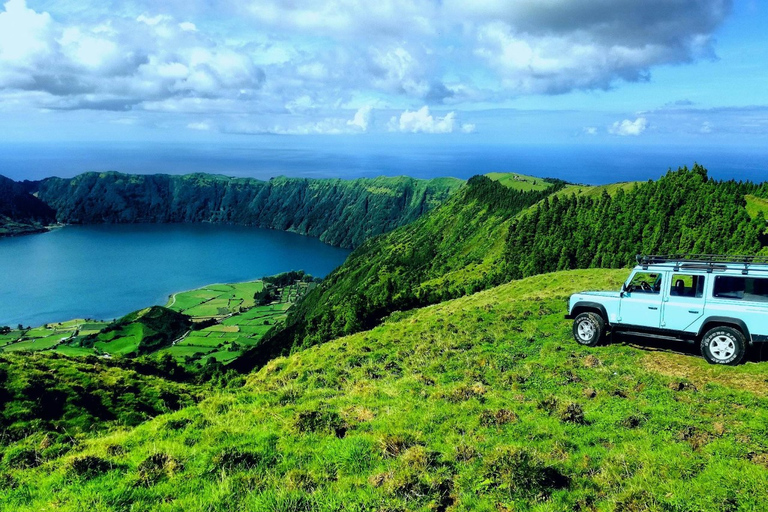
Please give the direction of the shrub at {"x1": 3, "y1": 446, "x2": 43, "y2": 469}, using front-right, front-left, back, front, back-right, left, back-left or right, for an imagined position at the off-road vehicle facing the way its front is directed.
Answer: front-left

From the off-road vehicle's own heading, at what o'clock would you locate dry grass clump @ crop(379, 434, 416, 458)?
The dry grass clump is roughly at 10 o'clock from the off-road vehicle.

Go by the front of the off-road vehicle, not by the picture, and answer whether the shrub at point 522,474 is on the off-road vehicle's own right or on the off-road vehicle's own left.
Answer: on the off-road vehicle's own left

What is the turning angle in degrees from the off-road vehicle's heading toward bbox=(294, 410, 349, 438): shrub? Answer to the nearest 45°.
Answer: approximately 45° to its left

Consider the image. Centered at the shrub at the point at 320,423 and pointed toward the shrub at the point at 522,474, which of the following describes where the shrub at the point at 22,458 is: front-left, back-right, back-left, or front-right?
back-right

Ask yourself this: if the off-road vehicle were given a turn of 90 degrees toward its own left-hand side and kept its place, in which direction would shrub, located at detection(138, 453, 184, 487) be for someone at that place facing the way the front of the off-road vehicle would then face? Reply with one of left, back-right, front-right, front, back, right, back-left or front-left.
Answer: front-right

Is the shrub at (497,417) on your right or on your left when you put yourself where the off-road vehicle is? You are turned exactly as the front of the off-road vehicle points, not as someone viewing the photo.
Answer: on your left

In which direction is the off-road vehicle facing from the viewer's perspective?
to the viewer's left
